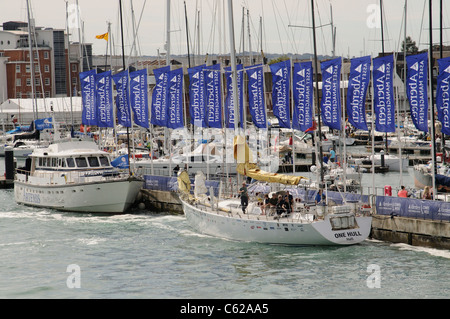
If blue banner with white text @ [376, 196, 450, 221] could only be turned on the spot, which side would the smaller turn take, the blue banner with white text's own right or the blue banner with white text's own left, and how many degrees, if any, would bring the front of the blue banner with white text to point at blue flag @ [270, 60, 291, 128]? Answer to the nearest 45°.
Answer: approximately 135° to the blue banner with white text's own right

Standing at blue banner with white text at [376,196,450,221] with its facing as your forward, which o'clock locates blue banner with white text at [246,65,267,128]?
blue banner with white text at [246,65,267,128] is roughly at 4 o'clock from blue banner with white text at [376,196,450,221].

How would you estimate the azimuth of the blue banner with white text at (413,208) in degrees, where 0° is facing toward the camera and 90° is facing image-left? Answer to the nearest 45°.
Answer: approximately 0°

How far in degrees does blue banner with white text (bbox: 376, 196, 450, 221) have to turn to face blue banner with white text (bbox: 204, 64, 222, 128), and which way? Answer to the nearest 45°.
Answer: approximately 135° to its right

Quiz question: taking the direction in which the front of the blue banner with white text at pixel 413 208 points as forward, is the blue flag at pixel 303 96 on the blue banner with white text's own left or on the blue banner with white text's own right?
on the blue banner with white text's own right

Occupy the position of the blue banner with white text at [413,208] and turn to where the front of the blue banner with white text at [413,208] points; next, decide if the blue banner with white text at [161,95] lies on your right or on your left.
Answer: on your right
